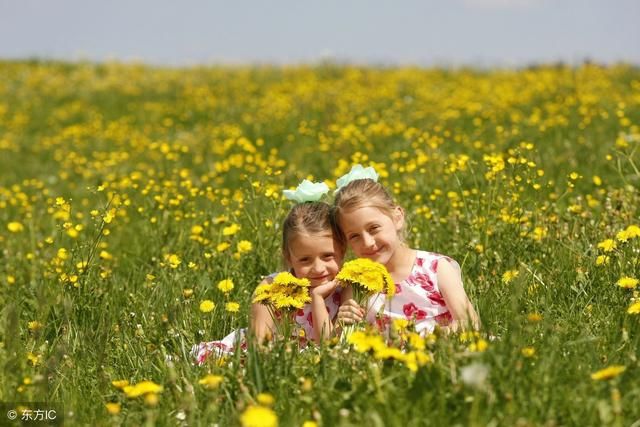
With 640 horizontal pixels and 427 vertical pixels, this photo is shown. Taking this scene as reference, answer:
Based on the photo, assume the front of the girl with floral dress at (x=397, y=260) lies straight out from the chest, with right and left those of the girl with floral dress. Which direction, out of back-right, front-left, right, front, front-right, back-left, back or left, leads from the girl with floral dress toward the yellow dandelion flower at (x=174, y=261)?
back-right

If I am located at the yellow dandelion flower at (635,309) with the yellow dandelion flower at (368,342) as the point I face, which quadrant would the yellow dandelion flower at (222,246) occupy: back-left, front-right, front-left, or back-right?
front-right

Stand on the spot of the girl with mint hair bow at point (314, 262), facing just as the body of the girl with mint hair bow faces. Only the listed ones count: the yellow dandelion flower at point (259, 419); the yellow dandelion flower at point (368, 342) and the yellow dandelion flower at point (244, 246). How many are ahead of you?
2

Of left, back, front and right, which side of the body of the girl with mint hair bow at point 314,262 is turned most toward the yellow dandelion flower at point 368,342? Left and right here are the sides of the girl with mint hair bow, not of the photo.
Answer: front

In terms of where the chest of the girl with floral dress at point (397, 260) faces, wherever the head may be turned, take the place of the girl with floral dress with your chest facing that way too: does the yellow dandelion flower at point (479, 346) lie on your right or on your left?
on your left

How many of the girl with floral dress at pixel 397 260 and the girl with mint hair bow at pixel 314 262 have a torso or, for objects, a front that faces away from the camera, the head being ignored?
0

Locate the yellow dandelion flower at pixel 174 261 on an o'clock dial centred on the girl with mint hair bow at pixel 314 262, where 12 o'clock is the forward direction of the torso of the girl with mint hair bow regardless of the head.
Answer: The yellow dandelion flower is roughly at 4 o'clock from the girl with mint hair bow.

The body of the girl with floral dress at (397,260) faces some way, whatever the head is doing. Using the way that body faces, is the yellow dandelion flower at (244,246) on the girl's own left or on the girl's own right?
on the girl's own right

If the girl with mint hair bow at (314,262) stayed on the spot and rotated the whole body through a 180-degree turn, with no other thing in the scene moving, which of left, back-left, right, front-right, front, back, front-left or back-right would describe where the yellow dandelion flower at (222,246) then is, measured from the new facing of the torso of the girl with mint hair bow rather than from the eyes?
front-left

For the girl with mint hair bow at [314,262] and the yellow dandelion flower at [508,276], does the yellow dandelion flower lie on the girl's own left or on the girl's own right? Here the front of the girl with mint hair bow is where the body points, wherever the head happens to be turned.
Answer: on the girl's own left

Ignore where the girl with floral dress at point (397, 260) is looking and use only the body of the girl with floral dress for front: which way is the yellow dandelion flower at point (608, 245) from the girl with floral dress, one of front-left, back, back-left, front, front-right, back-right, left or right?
back-left

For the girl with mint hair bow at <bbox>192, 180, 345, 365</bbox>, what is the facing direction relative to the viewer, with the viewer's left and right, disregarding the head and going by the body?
facing the viewer

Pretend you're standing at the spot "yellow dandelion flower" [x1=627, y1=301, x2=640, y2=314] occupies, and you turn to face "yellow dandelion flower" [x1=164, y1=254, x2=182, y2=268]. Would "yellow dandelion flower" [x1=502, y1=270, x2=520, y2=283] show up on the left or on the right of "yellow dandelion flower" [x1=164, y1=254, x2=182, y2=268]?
right

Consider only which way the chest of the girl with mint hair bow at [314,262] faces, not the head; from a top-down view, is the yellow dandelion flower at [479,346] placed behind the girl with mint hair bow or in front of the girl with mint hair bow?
in front
